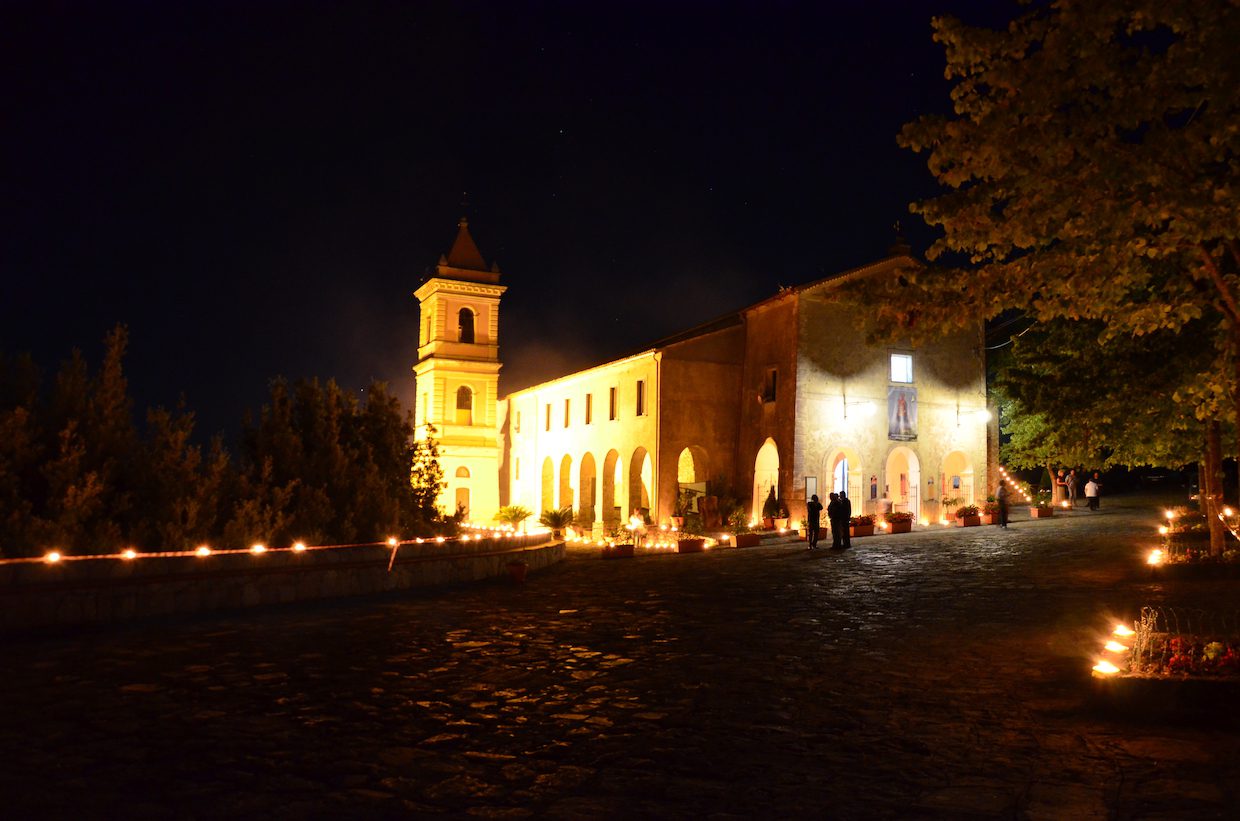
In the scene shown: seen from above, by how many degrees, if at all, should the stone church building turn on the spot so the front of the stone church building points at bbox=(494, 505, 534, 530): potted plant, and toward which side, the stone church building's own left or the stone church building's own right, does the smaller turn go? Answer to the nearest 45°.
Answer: approximately 135° to the stone church building's own right

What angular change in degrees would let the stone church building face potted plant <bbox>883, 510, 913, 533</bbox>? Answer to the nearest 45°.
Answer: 0° — it already faces it

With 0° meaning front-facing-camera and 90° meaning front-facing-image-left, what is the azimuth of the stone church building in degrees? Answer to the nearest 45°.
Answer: approximately 315°

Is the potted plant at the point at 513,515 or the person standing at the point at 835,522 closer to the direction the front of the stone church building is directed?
the person standing

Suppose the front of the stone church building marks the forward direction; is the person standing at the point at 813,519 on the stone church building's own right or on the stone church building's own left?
on the stone church building's own right

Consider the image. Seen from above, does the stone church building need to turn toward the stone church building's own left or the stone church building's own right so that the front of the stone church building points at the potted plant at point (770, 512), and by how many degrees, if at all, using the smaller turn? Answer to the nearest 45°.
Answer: approximately 45° to the stone church building's own right

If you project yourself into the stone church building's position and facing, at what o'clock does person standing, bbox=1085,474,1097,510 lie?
The person standing is roughly at 10 o'clock from the stone church building.

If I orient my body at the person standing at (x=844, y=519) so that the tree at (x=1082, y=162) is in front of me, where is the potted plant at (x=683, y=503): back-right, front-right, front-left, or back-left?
back-right
